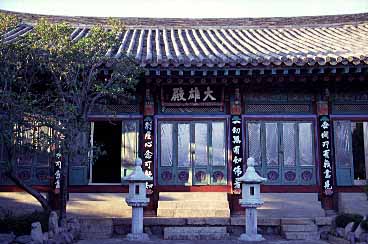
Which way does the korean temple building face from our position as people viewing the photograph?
facing the viewer

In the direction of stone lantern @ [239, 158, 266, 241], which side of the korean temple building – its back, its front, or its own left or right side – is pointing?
front

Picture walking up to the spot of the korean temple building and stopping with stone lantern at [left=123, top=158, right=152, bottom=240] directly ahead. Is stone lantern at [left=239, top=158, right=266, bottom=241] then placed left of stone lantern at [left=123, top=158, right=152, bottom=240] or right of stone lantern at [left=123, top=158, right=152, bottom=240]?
left
